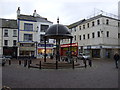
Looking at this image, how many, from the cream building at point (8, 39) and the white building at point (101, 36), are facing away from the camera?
0

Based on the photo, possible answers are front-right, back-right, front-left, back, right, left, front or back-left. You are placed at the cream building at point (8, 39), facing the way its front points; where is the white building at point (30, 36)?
left

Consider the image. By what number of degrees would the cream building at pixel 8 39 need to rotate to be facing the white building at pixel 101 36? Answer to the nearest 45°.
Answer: approximately 90° to its left

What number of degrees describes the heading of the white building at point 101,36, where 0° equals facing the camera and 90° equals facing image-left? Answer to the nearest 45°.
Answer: approximately 45°

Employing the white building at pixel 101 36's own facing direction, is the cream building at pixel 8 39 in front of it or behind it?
in front

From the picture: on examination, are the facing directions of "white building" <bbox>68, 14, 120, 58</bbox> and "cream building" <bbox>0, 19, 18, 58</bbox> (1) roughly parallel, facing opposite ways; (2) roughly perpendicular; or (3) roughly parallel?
roughly perpendicular

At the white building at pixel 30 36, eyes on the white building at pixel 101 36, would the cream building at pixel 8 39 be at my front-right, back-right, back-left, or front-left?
back-right

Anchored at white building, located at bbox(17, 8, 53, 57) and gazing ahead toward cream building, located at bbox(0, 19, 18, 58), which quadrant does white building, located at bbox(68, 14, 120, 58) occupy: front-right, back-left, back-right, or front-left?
back-left

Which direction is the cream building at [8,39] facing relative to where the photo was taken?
toward the camera
